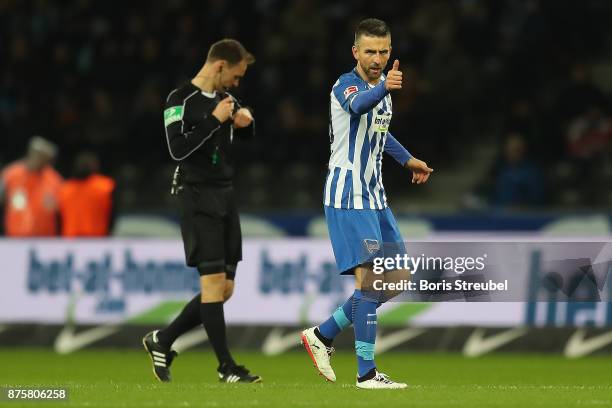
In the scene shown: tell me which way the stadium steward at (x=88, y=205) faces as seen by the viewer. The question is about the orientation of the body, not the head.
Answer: away from the camera

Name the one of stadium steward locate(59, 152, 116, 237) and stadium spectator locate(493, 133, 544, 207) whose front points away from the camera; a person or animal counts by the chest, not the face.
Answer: stadium steward locate(59, 152, 116, 237)

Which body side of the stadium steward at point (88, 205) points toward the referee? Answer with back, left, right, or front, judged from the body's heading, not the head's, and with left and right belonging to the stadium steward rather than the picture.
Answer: back

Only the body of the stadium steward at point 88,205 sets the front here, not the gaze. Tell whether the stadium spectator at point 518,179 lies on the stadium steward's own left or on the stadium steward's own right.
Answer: on the stadium steward's own right

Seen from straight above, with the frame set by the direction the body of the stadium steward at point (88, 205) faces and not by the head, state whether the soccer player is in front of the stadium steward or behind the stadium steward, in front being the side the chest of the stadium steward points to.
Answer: behind

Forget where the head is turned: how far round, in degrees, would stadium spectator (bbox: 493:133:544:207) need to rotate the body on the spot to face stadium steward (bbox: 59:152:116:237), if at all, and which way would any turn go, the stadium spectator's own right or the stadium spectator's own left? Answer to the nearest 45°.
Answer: approximately 90° to the stadium spectator's own right

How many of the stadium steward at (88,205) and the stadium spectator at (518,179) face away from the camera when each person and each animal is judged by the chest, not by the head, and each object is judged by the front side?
1
